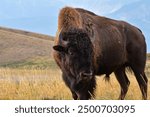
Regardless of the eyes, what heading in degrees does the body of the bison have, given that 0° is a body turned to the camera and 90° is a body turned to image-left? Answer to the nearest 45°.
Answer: approximately 45°
